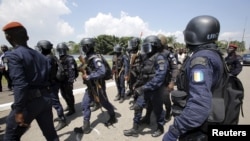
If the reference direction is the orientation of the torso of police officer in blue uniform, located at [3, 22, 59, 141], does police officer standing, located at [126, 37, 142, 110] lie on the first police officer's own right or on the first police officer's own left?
on the first police officer's own right

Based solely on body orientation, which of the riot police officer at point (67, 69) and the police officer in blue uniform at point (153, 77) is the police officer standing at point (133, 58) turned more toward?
the riot police officer

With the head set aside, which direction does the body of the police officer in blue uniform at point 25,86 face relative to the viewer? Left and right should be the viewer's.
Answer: facing away from the viewer and to the left of the viewer

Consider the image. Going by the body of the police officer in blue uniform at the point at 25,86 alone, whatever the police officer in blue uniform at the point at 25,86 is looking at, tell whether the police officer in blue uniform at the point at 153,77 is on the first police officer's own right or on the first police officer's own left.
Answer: on the first police officer's own right

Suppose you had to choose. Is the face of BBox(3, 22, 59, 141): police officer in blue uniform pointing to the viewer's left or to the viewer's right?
to the viewer's left

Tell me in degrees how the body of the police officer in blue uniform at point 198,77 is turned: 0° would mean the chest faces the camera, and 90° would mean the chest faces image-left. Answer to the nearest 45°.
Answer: approximately 90°

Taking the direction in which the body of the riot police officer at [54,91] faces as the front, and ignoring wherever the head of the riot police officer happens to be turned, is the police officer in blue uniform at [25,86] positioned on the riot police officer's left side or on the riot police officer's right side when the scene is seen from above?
on the riot police officer's left side
